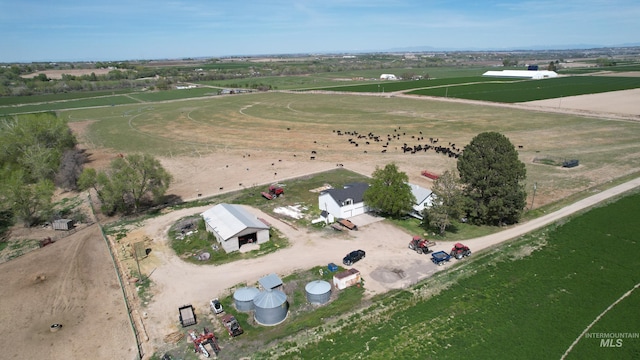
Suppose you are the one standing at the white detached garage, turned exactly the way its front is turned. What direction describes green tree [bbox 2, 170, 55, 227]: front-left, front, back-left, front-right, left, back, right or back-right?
back-right

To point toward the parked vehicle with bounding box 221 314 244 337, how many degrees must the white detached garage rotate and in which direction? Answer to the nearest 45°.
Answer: approximately 45° to its right

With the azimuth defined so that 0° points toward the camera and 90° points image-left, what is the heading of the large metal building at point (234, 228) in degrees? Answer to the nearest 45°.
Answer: approximately 315°

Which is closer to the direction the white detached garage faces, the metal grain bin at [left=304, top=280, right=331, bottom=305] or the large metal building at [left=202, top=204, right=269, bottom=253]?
the metal grain bin

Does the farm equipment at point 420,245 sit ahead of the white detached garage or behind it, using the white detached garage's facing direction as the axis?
ahead

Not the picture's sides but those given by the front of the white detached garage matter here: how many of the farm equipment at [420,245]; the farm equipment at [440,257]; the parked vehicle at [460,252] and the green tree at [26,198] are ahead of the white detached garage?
3

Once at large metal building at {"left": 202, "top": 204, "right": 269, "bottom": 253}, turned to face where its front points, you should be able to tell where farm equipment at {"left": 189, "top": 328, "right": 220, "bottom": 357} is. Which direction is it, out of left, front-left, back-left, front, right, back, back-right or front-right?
front-right

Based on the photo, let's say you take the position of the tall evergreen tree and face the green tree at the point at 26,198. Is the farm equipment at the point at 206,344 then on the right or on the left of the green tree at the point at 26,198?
left

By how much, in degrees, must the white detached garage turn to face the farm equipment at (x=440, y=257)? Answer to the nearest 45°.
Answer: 0° — it already faces it
